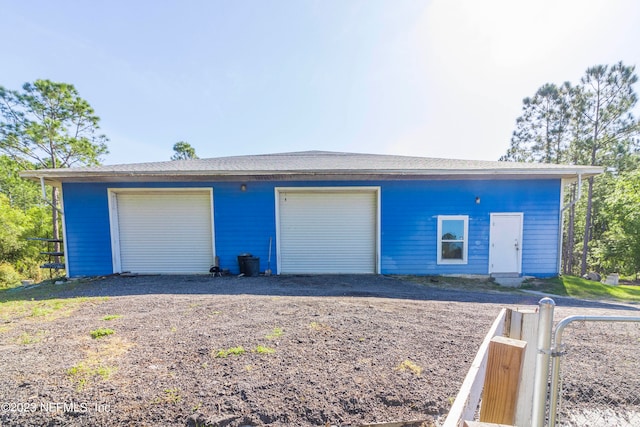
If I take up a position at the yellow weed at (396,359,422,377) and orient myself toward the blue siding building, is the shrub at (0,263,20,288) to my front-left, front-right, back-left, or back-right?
front-left

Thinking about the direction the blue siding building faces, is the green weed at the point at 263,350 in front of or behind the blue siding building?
in front

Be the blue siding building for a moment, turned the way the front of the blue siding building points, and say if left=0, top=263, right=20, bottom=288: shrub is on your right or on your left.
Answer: on your right

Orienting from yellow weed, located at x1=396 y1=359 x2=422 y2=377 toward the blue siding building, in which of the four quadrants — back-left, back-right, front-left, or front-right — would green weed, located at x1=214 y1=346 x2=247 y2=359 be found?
front-left

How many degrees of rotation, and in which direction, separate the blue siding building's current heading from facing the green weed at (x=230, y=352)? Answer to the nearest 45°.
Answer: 0° — it already faces it

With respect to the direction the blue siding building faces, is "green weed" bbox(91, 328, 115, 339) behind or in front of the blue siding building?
in front

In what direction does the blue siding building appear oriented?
toward the camera

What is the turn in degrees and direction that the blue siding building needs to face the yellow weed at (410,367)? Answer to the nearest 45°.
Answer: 0° — it already faces it

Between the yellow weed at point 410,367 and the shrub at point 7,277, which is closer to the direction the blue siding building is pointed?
the yellow weed

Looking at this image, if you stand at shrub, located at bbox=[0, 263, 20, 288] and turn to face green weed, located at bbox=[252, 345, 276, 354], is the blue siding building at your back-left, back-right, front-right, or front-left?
front-left
